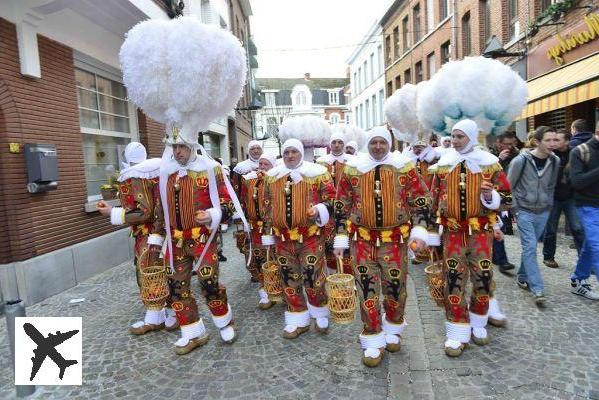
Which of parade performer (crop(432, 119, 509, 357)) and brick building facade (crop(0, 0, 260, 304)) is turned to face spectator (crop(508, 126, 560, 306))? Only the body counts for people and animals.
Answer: the brick building facade

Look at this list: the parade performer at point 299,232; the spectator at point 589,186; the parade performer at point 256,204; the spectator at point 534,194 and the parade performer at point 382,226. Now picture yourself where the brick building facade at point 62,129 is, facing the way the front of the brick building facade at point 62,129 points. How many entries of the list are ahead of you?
5

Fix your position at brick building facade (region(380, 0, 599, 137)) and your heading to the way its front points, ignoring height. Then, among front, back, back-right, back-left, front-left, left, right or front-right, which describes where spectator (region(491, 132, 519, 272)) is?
front-left

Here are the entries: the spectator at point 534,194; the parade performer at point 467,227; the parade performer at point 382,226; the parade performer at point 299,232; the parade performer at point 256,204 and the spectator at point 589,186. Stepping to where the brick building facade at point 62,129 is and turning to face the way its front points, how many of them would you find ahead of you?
6

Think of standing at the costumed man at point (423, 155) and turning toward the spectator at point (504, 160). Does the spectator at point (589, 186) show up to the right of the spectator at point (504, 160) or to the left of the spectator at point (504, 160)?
right

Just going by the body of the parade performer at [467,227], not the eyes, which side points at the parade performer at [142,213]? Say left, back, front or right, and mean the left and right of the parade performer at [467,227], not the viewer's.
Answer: right

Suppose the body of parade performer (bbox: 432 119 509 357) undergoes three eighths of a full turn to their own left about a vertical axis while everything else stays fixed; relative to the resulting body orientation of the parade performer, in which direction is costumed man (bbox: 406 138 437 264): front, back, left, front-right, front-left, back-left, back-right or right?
front-left

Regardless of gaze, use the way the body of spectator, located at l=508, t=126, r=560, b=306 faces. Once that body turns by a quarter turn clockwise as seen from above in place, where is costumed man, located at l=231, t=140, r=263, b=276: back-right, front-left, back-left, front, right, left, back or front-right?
front-right

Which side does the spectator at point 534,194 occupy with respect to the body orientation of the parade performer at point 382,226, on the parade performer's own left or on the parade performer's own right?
on the parade performer's own left

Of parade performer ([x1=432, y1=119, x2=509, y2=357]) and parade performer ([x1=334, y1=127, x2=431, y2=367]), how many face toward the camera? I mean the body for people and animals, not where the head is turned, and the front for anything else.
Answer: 2

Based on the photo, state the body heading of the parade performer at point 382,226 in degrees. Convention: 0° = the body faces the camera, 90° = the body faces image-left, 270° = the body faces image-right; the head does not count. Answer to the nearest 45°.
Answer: approximately 0°

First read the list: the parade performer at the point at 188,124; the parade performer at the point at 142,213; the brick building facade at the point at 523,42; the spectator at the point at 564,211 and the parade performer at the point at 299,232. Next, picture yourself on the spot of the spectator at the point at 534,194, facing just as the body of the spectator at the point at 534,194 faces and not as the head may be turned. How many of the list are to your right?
3

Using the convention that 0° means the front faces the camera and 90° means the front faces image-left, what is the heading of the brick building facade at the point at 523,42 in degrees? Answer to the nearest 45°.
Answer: approximately 45°

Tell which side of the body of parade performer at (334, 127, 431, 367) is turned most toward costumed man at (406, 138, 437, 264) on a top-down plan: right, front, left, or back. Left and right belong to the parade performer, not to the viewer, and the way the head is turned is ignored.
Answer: back

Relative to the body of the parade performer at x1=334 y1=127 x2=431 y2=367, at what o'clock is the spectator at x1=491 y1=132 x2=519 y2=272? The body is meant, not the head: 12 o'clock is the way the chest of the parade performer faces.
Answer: The spectator is roughly at 7 o'clock from the parade performer.
